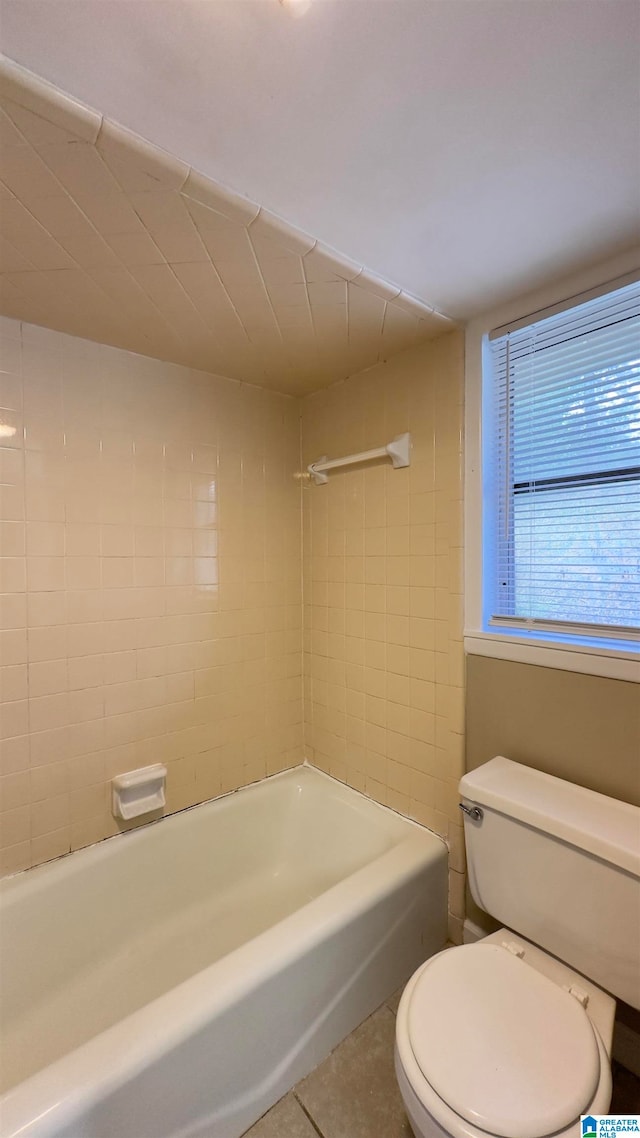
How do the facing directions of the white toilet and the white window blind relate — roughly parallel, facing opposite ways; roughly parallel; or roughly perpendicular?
roughly parallel

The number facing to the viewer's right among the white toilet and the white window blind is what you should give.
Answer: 0

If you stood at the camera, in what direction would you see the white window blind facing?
facing the viewer and to the left of the viewer

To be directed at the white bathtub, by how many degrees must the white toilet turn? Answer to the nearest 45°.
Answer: approximately 45° to its right

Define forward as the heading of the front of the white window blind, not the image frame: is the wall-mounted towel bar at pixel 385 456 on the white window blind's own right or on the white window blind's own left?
on the white window blind's own right
